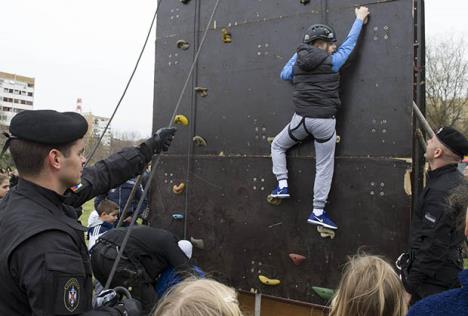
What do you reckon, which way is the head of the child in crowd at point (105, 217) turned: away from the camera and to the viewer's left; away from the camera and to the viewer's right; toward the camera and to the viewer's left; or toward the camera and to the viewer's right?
toward the camera and to the viewer's right

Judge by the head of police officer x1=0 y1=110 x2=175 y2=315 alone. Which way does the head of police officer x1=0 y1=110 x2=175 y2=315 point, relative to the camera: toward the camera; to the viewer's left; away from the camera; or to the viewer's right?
to the viewer's right

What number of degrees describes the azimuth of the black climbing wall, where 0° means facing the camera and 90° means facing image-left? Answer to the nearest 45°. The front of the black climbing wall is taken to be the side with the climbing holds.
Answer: approximately 0°

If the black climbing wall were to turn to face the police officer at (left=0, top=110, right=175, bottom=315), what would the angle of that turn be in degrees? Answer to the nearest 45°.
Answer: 0° — it already faces them
